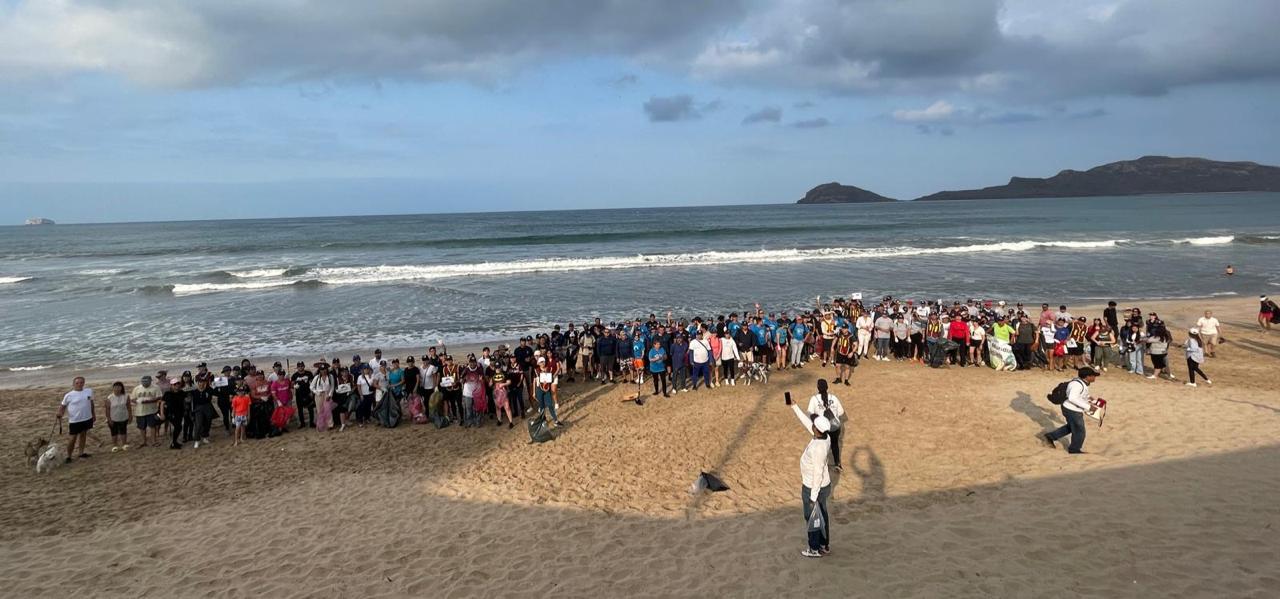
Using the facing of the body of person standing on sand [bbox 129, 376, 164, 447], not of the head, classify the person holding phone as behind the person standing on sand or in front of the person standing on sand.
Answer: in front

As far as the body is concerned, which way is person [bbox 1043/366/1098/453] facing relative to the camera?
to the viewer's right

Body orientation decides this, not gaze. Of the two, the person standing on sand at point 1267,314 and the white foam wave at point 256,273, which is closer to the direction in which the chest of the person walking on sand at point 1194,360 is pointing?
the white foam wave

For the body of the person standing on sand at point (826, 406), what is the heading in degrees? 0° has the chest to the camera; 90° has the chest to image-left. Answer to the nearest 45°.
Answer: approximately 180°

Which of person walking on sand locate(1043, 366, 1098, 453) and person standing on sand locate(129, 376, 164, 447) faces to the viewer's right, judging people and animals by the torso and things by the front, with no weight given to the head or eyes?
person walking on sand locate(1043, 366, 1098, 453)

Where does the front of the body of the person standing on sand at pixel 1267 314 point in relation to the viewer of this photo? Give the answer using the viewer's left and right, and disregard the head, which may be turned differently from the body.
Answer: facing to the left of the viewer

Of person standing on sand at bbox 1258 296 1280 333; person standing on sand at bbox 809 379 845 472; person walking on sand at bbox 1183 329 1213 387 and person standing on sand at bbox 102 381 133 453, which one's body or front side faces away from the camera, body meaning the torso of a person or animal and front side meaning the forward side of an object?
person standing on sand at bbox 809 379 845 472
